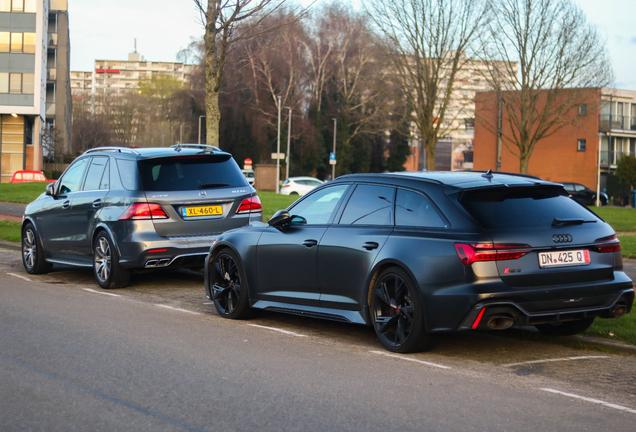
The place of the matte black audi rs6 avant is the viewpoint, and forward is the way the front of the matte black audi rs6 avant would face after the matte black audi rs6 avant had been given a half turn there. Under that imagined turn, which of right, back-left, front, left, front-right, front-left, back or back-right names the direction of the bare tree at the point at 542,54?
back-left

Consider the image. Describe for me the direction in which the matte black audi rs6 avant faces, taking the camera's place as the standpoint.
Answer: facing away from the viewer and to the left of the viewer

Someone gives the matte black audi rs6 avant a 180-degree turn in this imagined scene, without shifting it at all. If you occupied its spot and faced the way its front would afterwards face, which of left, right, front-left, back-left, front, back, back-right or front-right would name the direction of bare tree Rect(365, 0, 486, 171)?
back-left

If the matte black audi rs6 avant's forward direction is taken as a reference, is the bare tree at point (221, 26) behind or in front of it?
in front
